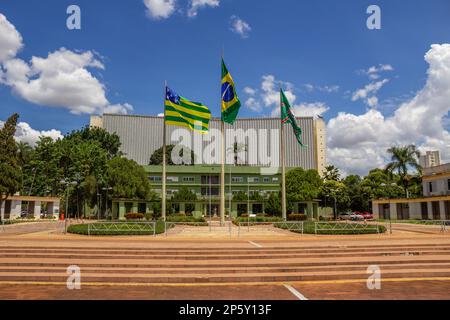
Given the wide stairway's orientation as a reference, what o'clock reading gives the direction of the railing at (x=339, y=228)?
The railing is roughly at 7 o'clock from the wide stairway.

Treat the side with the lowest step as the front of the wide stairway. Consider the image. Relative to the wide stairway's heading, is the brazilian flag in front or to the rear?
to the rear

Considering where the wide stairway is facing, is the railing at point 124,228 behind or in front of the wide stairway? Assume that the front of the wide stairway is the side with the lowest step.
behind

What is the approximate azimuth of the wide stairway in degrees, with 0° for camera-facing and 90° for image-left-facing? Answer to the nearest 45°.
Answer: approximately 0°

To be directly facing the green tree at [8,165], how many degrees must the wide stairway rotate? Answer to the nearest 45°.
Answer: approximately 135° to its right

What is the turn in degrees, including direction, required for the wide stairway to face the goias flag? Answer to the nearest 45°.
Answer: approximately 180°

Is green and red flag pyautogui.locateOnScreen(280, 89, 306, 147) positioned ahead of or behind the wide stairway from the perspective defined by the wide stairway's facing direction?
behind
